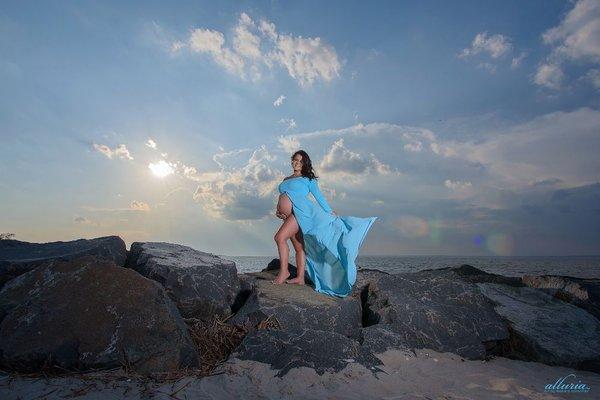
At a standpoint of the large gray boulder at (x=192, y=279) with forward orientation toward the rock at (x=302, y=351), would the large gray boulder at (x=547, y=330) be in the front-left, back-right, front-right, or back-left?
front-left

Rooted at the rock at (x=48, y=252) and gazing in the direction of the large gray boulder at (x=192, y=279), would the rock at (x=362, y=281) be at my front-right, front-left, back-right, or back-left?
front-left

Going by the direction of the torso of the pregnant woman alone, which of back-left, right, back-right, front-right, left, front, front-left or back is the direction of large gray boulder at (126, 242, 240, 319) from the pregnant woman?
front

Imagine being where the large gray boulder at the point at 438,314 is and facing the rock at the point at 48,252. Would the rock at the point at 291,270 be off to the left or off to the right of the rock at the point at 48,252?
right

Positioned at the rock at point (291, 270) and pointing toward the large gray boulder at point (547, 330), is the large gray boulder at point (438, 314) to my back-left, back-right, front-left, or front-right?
front-right

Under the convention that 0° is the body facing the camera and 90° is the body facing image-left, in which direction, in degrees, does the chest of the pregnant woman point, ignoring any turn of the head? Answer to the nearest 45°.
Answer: approximately 45°

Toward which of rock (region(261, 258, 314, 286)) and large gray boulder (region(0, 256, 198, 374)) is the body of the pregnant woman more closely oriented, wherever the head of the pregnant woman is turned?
the large gray boulder

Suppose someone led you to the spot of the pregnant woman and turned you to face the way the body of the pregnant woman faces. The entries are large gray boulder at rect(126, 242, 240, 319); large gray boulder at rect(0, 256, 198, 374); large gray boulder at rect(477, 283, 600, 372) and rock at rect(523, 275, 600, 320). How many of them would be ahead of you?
2

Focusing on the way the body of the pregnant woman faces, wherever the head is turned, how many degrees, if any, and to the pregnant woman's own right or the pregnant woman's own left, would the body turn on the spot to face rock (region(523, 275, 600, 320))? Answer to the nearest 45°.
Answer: approximately 180°

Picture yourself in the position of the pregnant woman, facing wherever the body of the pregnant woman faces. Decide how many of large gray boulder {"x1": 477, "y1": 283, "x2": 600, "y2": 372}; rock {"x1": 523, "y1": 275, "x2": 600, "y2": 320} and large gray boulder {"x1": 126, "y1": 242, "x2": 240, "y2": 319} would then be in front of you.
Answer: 1

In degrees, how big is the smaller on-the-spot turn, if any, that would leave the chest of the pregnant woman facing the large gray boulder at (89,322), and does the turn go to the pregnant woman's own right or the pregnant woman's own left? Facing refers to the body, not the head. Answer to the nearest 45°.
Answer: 0° — they already face it

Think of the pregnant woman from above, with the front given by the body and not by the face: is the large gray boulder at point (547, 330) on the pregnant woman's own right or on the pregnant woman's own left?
on the pregnant woman's own left

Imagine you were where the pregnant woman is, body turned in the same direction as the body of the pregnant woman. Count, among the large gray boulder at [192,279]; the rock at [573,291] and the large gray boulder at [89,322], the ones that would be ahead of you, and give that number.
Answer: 2

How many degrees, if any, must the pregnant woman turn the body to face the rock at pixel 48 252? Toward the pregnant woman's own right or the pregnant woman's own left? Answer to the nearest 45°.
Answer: approximately 45° to the pregnant woman's own right

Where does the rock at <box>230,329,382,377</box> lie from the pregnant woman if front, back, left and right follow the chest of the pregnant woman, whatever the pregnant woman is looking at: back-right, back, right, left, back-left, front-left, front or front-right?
front-left

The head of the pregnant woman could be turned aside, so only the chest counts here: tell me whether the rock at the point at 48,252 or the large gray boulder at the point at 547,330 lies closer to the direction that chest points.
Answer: the rock
